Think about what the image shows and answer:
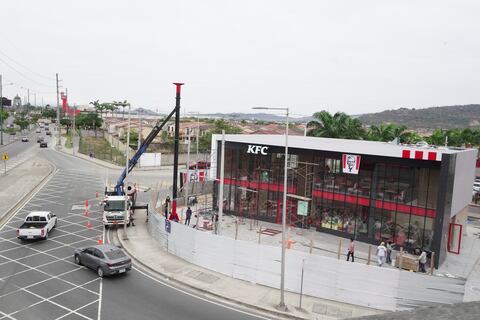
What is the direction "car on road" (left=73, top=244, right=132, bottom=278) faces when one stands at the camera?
facing away from the viewer and to the left of the viewer

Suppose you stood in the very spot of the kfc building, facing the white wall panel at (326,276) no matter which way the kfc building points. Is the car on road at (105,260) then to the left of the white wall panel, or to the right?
right

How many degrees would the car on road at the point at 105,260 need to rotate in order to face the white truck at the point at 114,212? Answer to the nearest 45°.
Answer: approximately 45° to its right

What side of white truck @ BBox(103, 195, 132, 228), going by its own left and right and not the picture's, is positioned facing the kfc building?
left

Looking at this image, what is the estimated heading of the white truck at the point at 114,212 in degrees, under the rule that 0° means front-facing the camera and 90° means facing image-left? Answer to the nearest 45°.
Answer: approximately 0°

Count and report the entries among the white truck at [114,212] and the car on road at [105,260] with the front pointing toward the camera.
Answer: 1

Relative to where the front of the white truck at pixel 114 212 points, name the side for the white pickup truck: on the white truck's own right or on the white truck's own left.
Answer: on the white truck's own right
